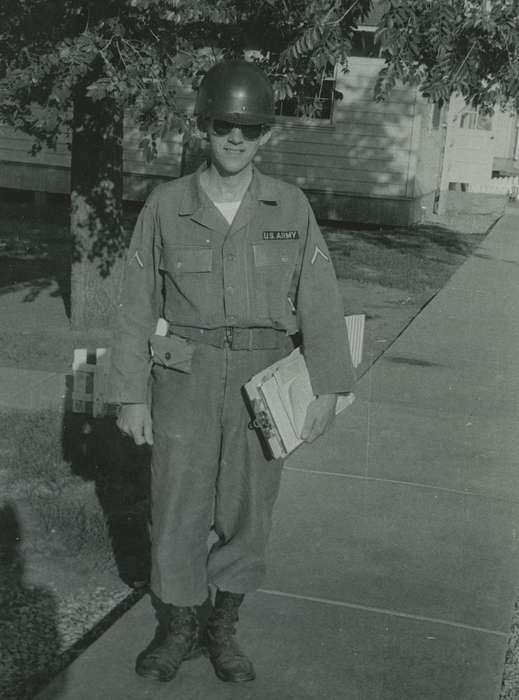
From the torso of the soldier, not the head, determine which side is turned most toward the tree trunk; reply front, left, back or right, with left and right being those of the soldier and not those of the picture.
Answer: back

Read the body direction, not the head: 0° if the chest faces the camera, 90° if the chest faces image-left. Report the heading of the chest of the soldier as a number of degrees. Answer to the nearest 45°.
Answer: approximately 0°

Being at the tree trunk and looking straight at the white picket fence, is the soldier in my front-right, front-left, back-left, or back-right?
back-right

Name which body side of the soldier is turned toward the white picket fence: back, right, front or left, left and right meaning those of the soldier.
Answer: back

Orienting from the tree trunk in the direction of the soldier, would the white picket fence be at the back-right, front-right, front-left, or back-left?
back-left
